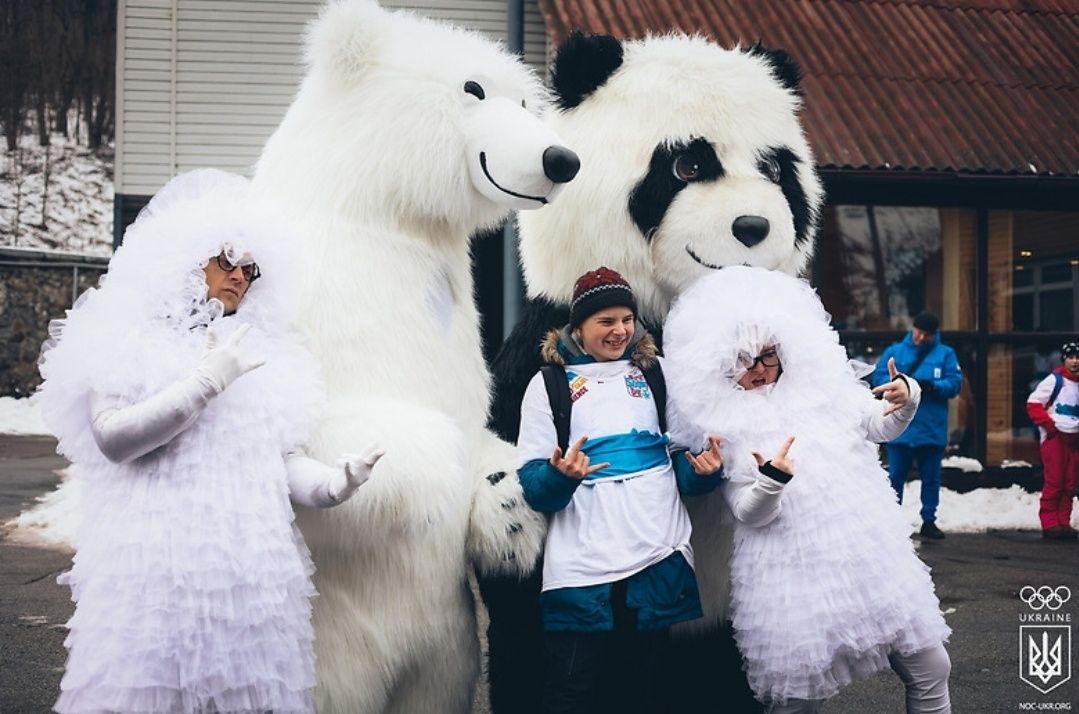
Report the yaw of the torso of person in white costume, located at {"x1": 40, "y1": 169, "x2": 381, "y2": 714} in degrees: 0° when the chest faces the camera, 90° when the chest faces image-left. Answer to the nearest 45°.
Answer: approximately 315°

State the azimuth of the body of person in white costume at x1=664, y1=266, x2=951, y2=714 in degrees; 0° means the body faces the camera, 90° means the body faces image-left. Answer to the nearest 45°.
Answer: approximately 0°

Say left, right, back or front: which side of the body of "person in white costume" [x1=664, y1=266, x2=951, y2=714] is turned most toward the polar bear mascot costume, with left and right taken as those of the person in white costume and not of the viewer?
right

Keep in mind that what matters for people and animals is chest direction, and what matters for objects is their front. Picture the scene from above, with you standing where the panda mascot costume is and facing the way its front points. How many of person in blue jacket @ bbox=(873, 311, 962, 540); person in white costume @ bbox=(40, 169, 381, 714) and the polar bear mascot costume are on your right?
2

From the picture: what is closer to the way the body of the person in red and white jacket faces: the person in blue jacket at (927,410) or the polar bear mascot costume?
the polar bear mascot costume

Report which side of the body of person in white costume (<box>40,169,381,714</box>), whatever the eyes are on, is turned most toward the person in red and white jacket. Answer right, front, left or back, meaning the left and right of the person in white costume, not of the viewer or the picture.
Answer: left

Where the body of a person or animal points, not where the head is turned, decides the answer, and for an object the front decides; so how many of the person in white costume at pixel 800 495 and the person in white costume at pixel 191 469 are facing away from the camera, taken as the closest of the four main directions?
0

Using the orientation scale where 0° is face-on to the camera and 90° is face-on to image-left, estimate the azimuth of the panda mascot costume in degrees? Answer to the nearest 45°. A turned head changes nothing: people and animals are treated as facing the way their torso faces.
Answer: approximately 315°

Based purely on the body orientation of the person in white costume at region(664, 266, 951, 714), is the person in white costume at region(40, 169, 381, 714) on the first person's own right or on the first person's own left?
on the first person's own right

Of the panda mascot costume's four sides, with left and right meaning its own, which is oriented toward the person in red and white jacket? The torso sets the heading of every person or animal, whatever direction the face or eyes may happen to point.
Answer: left

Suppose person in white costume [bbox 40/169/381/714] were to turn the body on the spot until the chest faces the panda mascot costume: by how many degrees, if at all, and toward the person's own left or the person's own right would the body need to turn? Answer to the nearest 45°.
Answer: approximately 45° to the person's own left

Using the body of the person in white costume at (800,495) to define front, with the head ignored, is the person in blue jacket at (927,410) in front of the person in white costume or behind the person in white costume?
behind
